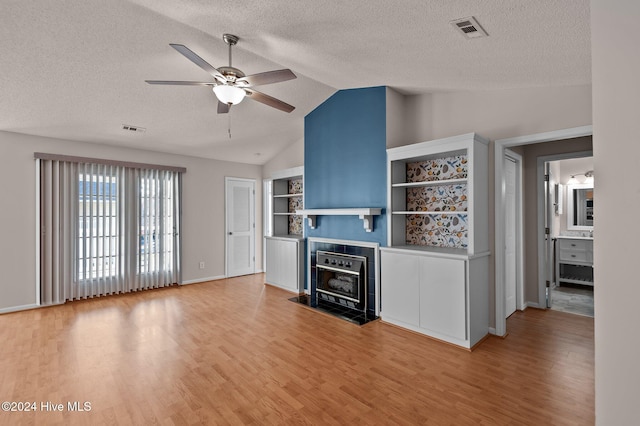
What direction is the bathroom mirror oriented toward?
toward the camera

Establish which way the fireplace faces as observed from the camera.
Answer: facing the viewer and to the left of the viewer

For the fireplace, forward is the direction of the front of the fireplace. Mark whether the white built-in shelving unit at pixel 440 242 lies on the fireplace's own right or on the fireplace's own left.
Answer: on the fireplace's own left

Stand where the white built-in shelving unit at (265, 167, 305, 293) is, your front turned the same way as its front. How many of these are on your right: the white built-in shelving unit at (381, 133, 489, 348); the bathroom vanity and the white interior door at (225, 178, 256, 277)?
1

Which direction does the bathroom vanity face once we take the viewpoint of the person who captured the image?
facing the viewer

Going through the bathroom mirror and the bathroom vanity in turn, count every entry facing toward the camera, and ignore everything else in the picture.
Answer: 2

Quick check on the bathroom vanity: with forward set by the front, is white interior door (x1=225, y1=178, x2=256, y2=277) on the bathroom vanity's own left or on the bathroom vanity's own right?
on the bathroom vanity's own right

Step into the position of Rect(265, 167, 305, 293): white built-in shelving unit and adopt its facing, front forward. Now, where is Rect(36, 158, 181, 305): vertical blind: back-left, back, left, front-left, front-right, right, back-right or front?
front-right

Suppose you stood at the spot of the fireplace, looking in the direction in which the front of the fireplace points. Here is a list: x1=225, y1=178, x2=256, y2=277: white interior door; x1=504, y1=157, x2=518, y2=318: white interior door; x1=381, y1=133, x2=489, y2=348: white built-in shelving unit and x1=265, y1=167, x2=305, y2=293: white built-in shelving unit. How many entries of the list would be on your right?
2
